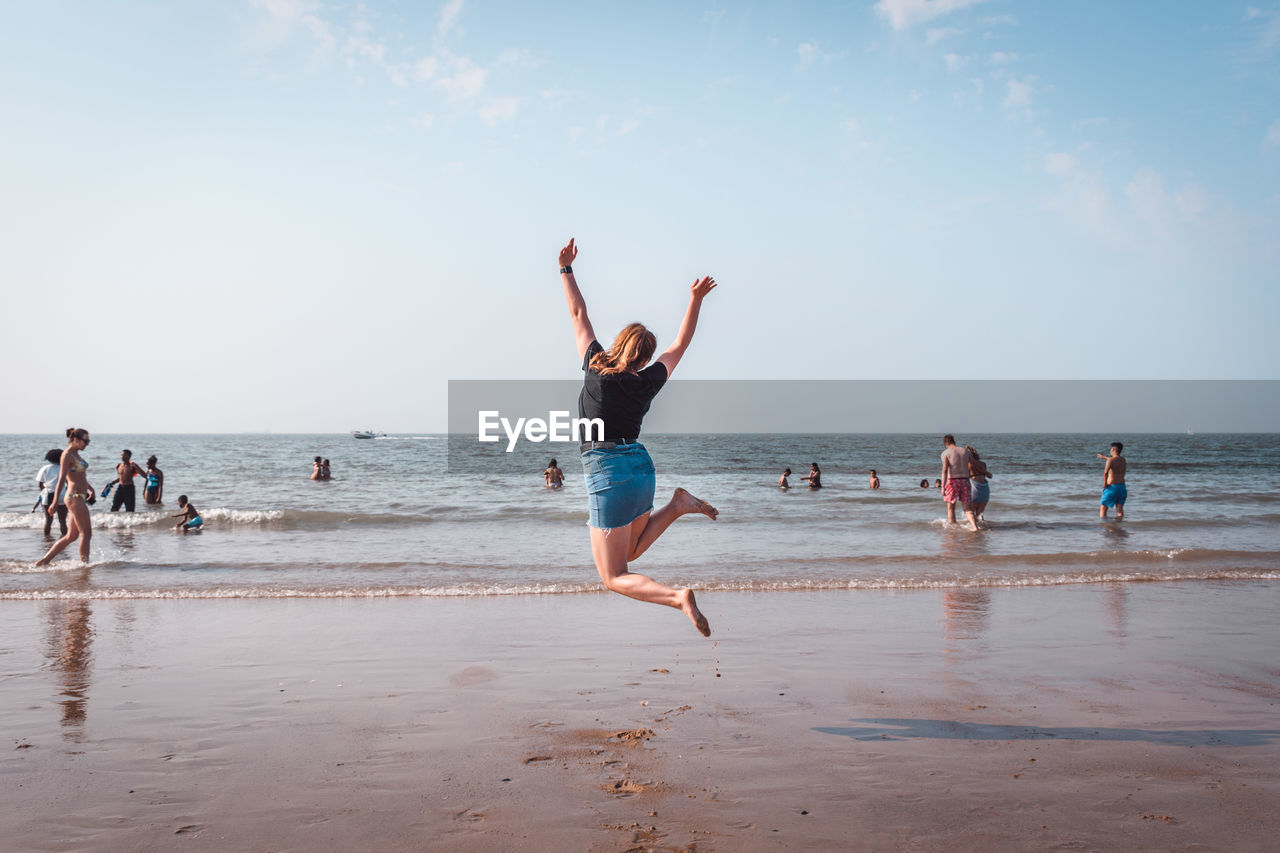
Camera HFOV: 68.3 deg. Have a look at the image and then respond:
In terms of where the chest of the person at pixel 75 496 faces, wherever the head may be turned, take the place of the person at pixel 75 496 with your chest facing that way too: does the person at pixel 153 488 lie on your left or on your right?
on your left

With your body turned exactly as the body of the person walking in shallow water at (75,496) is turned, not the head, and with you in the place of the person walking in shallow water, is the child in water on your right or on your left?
on your left

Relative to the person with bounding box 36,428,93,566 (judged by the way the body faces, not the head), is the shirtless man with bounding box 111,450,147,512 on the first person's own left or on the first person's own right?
on the first person's own left

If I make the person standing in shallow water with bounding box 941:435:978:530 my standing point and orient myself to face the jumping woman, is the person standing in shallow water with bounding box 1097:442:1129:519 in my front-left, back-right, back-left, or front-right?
back-left

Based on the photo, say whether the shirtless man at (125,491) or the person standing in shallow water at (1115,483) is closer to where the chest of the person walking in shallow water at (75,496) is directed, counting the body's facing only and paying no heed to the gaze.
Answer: the person standing in shallow water

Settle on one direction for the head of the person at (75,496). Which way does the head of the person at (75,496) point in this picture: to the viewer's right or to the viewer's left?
to the viewer's right

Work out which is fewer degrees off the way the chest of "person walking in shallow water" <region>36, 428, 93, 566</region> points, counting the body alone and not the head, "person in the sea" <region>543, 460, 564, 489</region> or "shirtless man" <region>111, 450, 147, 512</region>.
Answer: the person in the sea
